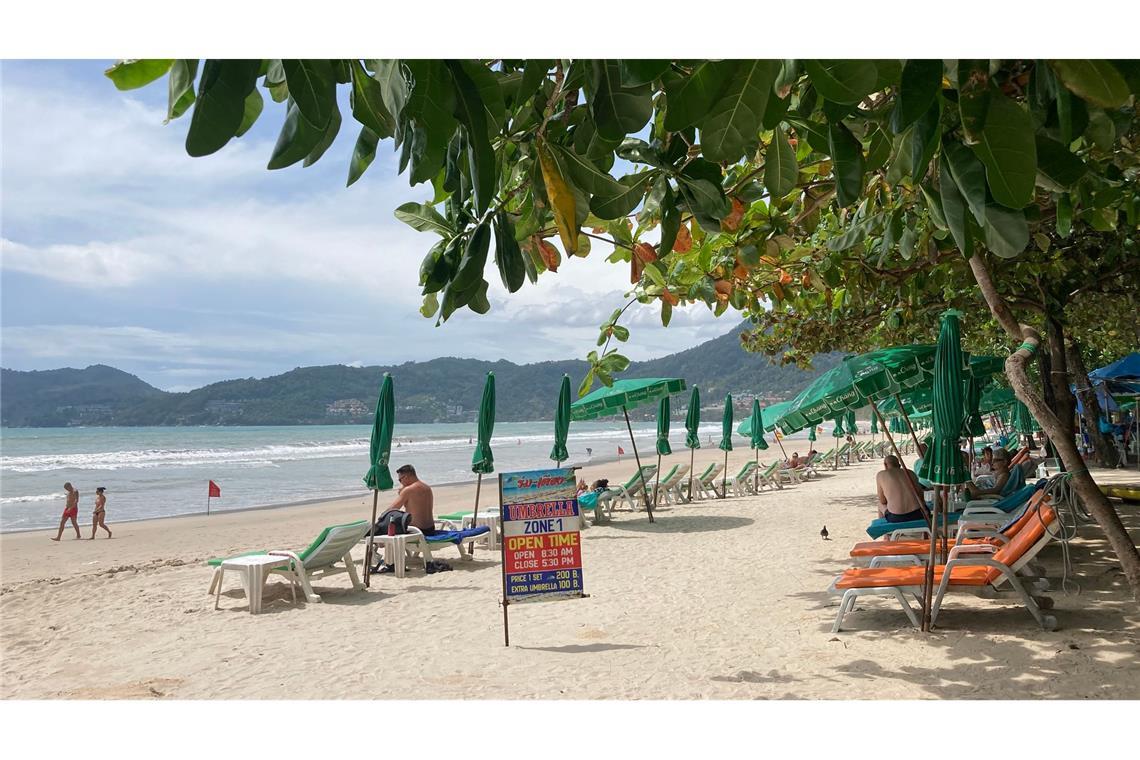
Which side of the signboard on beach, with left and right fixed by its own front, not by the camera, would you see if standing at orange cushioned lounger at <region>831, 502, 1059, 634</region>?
left

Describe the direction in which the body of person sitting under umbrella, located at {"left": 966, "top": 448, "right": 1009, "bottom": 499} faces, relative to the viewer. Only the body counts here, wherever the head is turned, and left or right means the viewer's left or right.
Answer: facing to the left of the viewer

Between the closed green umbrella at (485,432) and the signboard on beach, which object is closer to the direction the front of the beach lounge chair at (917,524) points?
the closed green umbrella

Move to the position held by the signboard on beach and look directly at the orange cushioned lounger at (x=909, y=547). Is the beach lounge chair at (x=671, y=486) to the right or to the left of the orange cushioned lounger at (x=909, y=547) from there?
left

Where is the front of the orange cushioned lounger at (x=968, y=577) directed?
to the viewer's left

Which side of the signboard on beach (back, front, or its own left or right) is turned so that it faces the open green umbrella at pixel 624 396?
back

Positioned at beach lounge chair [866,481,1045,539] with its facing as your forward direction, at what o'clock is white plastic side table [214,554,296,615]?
The white plastic side table is roughly at 11 o'clock from the beach lounge chair.

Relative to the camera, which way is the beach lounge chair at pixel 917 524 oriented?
to the viewer's left

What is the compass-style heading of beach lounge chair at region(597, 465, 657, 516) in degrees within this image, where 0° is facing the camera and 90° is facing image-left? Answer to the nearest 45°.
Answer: approximately 90°

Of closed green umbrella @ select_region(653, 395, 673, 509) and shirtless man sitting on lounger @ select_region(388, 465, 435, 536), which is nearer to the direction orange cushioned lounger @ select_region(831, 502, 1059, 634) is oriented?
the shirtless man sitting on lounger

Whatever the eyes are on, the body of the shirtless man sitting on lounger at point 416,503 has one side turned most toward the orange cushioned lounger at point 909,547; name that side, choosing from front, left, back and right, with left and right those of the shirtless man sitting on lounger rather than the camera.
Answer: back

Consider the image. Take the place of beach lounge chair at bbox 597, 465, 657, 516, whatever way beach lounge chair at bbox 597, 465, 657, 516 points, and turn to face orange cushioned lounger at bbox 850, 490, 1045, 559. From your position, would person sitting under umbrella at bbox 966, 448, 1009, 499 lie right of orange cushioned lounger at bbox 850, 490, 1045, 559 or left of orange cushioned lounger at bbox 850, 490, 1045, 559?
left

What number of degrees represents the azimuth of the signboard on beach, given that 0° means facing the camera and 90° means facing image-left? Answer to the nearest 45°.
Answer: approximately 0°
